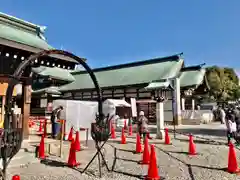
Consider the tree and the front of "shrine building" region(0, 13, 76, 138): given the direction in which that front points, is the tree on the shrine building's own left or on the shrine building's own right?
on the shrine building's own left

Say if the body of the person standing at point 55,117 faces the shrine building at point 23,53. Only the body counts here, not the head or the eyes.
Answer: no

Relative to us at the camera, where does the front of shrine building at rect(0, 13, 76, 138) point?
facing the viewer and to the right of the viewer
